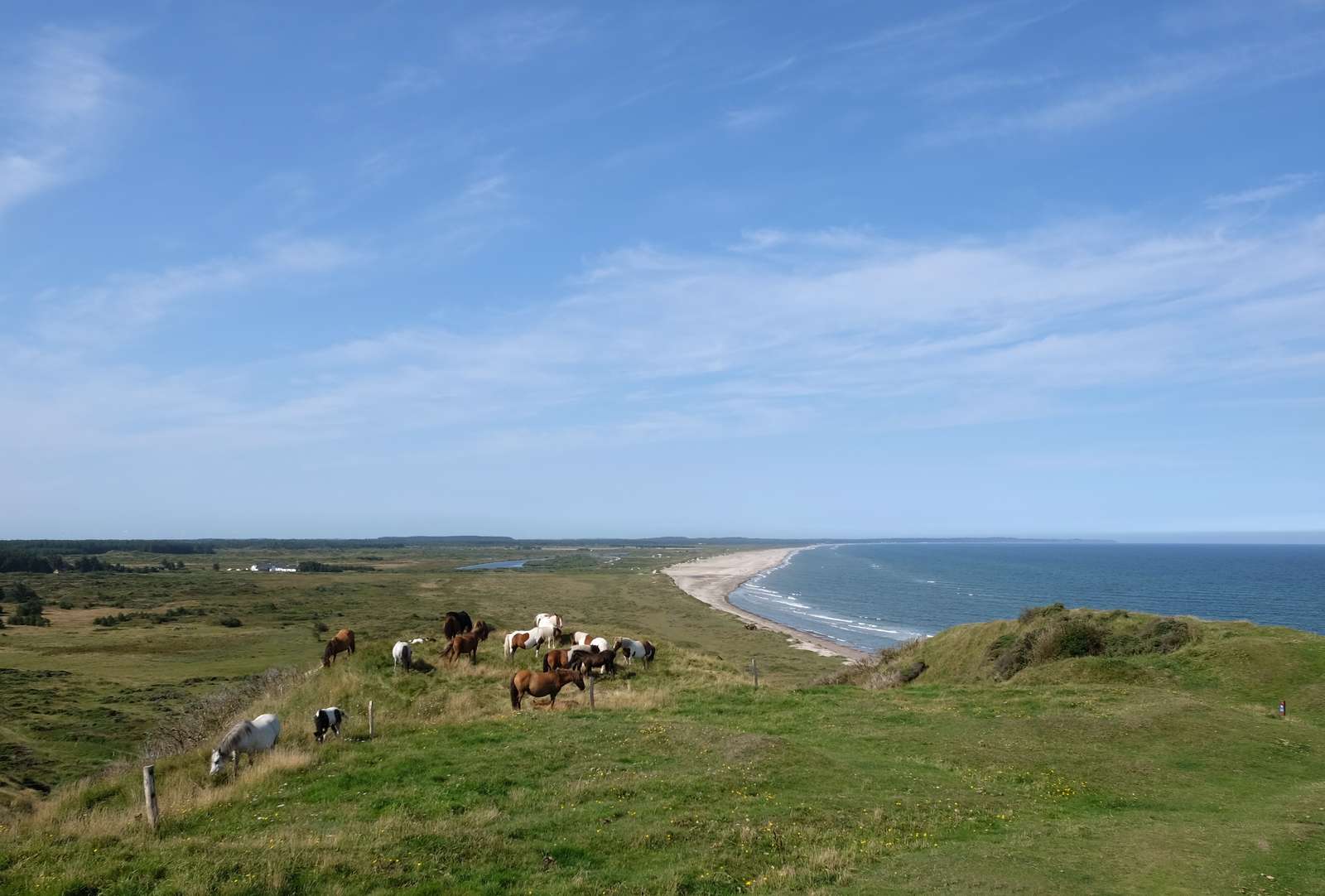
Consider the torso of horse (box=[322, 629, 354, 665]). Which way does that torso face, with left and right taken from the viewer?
facing the viewer and to the left of the viewer

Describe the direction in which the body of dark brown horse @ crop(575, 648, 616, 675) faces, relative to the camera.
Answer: to the viewer's right

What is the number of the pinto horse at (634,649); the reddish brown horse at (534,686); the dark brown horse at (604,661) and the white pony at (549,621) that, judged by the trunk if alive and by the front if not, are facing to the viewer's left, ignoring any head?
2

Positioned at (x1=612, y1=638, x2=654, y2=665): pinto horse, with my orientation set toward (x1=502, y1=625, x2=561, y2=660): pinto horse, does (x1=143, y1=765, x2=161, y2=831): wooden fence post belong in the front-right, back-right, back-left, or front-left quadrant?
front-left

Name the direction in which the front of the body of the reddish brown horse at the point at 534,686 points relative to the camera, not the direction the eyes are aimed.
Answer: to the viewer's right
